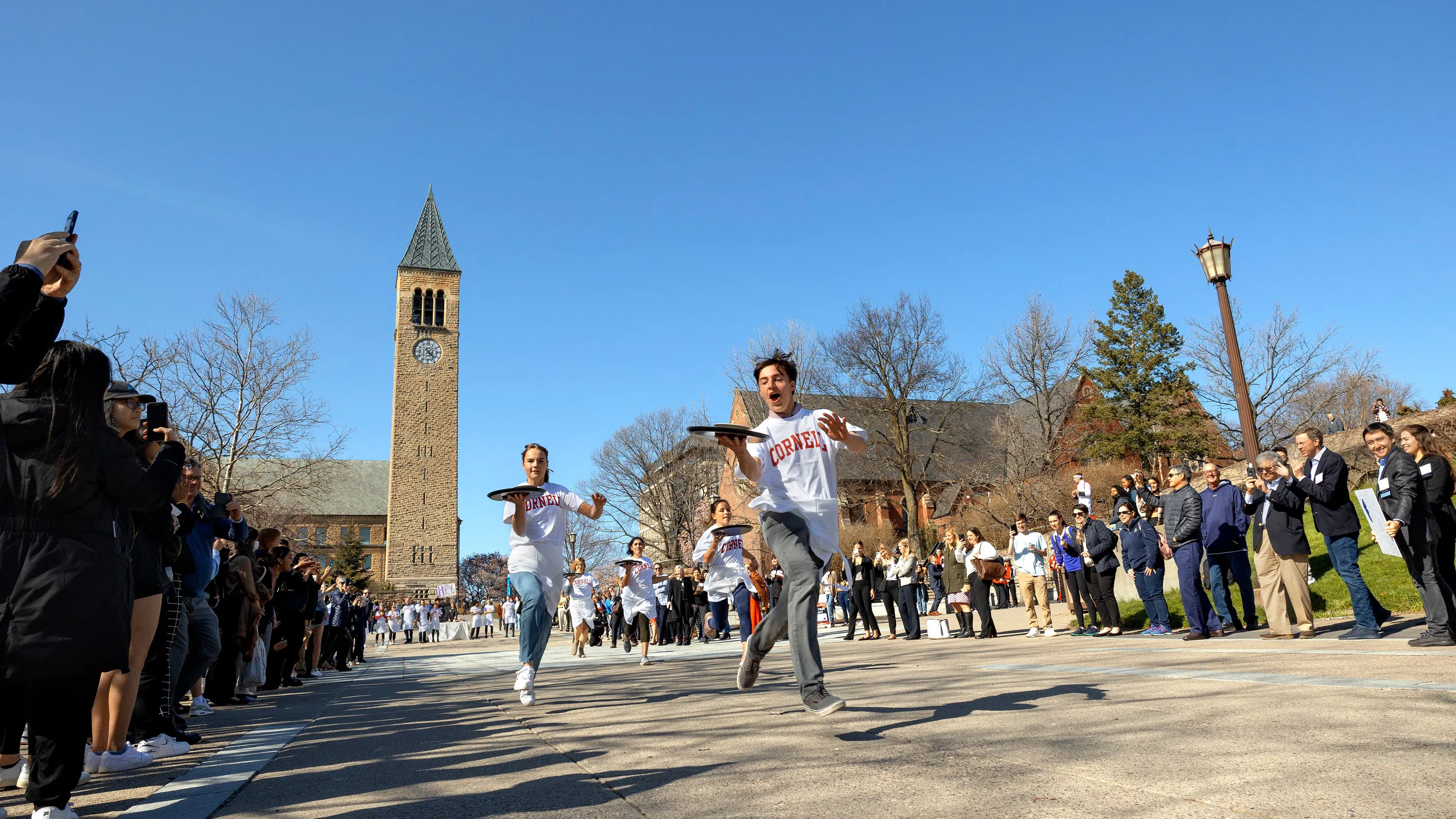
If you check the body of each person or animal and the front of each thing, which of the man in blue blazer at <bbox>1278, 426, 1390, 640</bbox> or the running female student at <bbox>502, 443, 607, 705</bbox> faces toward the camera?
the running female student

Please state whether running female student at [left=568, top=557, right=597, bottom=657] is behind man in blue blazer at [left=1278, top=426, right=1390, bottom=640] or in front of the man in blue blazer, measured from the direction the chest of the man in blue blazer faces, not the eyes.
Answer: in front

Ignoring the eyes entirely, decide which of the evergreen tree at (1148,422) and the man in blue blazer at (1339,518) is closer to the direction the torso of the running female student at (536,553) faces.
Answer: the man in blue blazer

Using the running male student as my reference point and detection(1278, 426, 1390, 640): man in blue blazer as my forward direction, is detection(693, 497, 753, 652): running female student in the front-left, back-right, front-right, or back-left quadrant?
front-left

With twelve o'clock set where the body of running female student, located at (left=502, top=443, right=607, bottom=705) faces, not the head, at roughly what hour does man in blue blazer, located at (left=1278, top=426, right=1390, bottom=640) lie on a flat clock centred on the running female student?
The man in blue blazer is roughly at 9 o'clock from the running female student.

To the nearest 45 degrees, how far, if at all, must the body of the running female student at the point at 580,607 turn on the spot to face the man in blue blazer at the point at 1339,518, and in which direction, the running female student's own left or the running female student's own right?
approximately 45° to the running female student's own left

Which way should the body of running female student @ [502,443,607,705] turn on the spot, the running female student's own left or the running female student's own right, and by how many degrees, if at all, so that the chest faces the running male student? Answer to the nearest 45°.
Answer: approximately 45° to the running female student's own left

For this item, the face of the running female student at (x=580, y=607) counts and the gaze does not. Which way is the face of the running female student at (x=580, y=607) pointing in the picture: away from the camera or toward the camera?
toward the camera

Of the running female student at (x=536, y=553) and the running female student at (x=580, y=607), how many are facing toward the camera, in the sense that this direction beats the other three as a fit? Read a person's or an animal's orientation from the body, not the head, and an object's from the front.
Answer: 2

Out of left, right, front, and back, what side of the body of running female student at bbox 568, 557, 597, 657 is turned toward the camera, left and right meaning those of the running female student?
front

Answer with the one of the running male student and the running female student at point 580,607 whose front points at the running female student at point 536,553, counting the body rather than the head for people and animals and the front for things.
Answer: the running female student at point 580,607

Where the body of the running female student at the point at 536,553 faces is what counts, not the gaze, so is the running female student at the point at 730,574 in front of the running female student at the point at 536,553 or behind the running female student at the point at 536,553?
behind

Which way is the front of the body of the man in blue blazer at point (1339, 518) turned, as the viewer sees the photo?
to the viewer's left

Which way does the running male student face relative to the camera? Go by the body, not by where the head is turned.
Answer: toward the camera

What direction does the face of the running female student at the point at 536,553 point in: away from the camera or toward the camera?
toward the camera
